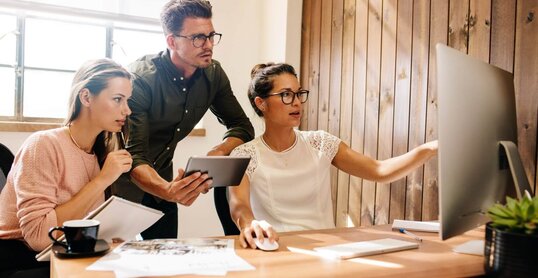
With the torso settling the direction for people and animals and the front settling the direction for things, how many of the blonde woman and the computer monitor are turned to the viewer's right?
1

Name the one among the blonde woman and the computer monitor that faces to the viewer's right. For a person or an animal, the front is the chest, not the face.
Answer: the blonde woman

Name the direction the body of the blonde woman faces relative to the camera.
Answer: to the viewer's right

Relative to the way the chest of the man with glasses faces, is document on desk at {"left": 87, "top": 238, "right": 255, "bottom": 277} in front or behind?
in front

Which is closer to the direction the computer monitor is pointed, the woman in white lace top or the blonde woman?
the woman in white lace top

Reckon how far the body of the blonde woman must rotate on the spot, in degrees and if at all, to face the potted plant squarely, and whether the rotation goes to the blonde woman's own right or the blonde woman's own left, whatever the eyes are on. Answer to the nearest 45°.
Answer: approximately 45° to the blonde woman's own right

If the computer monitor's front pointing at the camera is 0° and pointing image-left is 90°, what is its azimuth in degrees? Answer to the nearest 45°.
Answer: approximately 135°

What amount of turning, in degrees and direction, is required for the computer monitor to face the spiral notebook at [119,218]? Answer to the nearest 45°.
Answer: approximately 45° to its left
